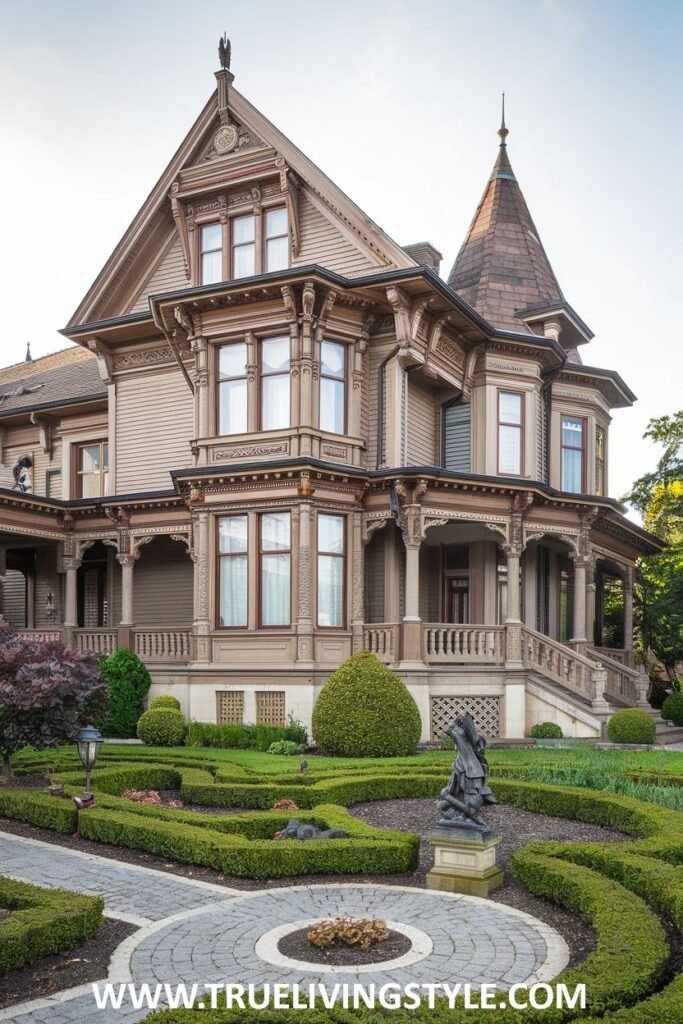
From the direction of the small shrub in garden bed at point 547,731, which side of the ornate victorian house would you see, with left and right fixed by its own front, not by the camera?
front

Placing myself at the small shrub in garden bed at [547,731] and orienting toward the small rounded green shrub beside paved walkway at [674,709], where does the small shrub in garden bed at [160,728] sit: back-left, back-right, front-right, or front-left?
back-left

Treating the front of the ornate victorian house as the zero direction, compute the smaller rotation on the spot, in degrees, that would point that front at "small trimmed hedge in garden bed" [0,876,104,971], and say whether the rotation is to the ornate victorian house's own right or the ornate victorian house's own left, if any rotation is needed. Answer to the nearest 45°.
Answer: approximately 45° to the ornate victorian house's own right

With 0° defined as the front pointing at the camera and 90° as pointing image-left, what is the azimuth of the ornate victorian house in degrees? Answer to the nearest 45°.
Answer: approximately 315°

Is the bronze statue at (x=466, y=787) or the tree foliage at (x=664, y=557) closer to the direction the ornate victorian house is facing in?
the bronze statue

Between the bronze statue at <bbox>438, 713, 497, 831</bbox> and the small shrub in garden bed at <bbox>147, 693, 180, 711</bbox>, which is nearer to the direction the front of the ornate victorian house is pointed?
the bronze statue

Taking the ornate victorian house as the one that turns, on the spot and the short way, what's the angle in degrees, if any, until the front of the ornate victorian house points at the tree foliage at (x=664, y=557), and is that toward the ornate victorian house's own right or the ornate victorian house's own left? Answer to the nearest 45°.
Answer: approximately 90° to the ornate victorian house's own left
